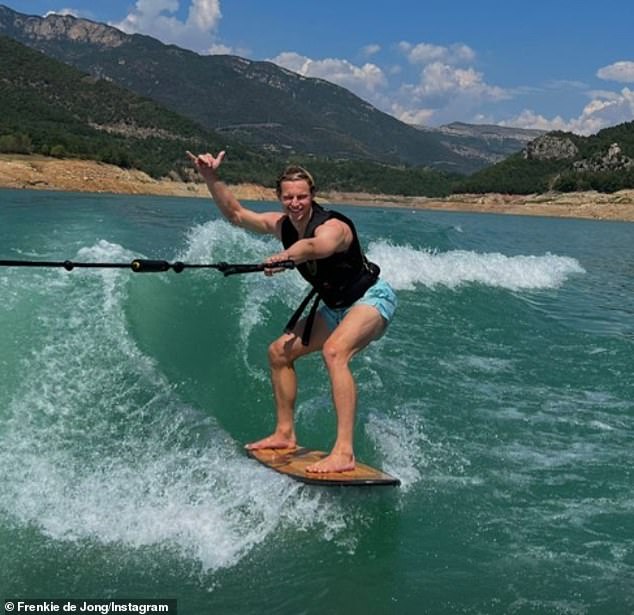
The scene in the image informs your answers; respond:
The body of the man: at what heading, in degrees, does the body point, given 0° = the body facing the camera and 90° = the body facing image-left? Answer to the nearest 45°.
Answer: approximately 45°
